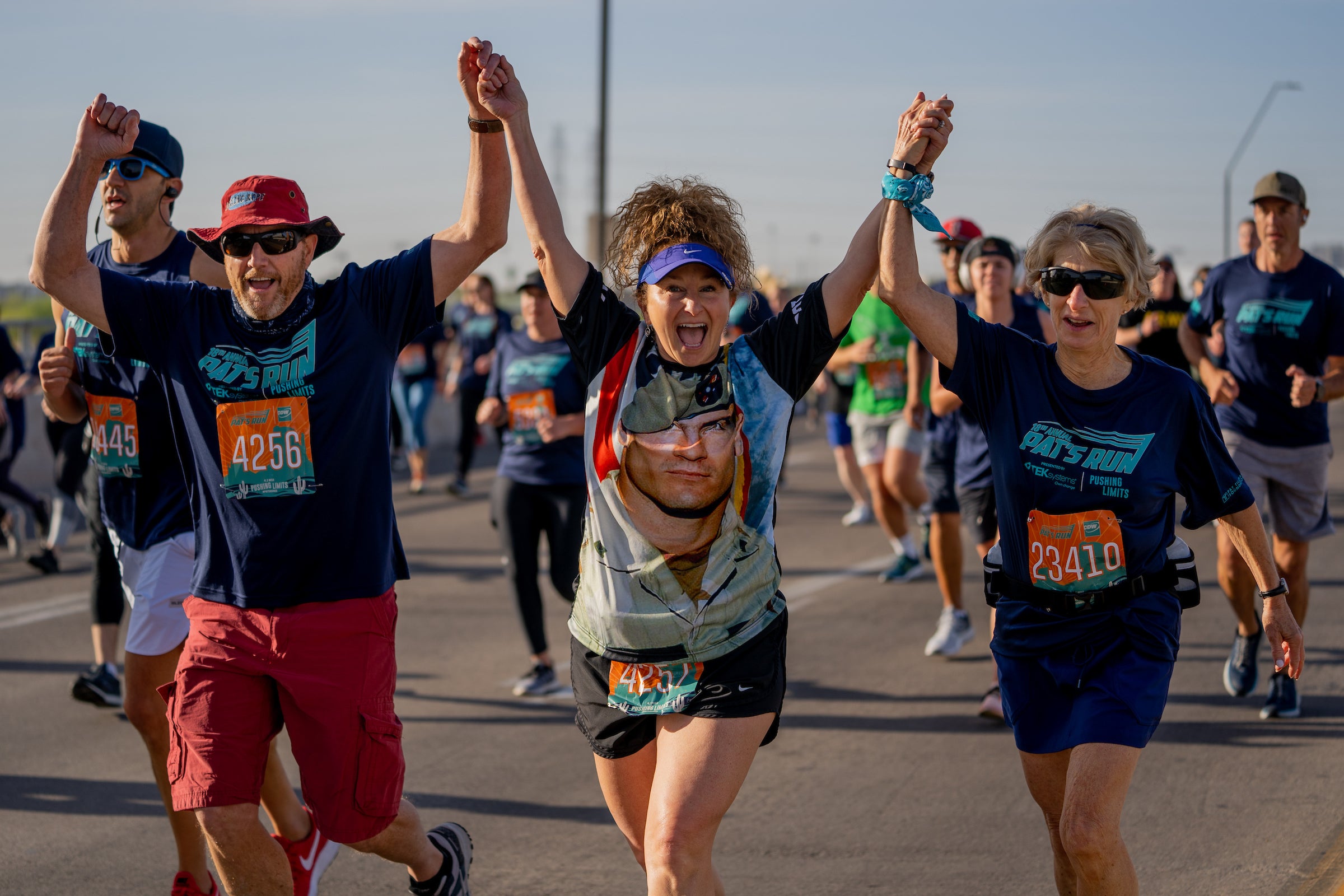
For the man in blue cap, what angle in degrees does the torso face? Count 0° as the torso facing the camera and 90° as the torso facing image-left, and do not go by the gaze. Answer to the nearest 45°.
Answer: approximately 45°

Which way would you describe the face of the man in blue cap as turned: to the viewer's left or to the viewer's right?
to the viewer's left

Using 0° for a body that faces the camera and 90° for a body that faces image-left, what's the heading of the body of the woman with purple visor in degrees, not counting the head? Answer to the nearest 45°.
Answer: approximately 0°

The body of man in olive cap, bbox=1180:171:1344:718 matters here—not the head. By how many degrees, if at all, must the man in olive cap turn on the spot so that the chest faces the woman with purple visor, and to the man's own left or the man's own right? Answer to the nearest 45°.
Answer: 0° — they already face them

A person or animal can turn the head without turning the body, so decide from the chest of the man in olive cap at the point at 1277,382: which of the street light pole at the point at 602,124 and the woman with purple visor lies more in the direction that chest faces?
the woman with purple visor

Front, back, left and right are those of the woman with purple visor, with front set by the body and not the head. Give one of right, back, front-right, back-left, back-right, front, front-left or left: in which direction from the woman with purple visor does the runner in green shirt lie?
back

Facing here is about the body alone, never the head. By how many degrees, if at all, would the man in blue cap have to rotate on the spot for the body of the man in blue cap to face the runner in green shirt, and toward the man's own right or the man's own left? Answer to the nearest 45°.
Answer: approximately 180°

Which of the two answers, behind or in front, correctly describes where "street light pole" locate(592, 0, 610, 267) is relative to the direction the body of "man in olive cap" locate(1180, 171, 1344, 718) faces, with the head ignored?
behind

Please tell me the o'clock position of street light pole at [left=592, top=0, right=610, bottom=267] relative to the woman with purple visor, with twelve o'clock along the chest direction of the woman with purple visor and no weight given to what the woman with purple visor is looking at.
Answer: The street light pole is roughly at 6 o'clock from the woman with purple visor.

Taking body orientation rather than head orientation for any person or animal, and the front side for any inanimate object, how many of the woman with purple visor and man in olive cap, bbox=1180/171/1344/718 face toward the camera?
2
